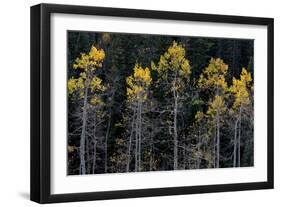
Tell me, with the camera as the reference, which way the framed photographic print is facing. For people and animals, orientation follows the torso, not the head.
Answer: facing the viewer and to the right of the viewer
